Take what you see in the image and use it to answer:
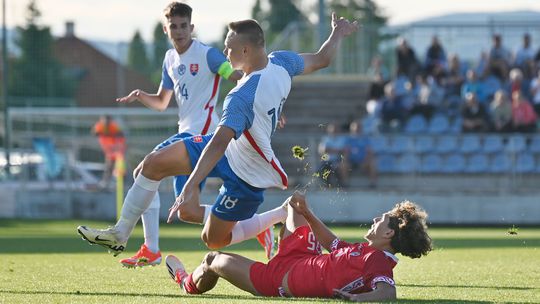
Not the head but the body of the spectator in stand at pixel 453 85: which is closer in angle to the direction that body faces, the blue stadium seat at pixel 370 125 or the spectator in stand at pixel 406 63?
the blue stadium seat

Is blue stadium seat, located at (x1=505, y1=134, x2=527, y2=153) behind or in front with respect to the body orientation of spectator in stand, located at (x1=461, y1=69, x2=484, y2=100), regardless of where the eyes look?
in front

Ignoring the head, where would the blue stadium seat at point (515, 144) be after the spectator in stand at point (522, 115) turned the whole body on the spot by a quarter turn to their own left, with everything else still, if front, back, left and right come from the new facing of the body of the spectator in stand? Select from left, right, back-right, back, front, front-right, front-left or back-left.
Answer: front-right

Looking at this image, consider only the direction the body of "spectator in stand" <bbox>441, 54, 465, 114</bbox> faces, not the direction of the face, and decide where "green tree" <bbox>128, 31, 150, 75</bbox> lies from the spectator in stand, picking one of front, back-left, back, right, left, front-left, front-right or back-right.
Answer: right

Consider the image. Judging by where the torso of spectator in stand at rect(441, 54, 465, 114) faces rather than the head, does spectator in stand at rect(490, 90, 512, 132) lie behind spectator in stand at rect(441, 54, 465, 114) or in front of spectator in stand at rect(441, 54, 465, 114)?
in front

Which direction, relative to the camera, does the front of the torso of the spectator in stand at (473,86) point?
toward the camera

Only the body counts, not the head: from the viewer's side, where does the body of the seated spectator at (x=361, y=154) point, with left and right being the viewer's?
facing the viewer and to the left of the viewer

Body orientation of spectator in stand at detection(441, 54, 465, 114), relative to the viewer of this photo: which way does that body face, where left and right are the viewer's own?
facing the viewer

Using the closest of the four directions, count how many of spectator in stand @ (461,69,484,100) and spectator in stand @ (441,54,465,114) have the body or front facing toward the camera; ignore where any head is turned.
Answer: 2

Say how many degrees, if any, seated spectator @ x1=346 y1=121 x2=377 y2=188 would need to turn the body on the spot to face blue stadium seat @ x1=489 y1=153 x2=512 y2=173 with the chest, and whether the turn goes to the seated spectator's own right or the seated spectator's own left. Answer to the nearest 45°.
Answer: approximately 135° to the seated spectator's own left

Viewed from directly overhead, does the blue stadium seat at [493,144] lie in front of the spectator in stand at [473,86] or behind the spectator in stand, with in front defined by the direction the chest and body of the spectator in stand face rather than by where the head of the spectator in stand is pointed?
in front

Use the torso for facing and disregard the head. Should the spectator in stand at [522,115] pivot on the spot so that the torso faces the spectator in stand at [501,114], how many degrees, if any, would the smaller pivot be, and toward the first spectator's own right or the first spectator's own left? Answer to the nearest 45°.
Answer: approximately 45° to the first spectator's own right

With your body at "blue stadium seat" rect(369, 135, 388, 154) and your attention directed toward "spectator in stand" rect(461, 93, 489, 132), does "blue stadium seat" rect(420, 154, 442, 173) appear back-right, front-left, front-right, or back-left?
front-right
